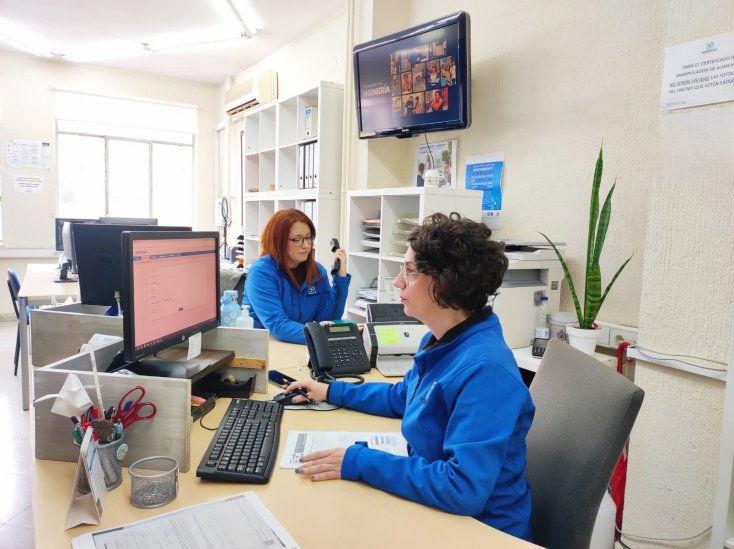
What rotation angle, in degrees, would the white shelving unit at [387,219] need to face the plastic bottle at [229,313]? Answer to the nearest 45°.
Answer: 0° — it already faces it

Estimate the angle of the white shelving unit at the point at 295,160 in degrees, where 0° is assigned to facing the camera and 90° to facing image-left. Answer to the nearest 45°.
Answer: approximately 45°

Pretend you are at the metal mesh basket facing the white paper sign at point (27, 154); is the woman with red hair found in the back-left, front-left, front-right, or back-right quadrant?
front-right

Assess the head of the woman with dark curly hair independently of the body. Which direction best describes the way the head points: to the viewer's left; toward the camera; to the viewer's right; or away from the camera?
to the viewer's left

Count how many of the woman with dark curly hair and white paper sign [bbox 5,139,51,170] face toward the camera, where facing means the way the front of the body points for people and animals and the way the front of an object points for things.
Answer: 1

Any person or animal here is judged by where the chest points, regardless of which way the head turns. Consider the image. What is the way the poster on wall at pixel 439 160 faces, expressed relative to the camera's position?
facing the viewer and to the left of the viewer

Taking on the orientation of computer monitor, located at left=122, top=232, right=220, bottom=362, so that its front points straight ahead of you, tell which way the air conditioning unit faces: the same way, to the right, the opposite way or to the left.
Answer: to the right

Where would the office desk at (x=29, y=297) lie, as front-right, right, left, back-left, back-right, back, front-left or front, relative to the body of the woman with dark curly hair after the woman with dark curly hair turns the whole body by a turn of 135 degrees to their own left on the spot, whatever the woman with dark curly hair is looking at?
back

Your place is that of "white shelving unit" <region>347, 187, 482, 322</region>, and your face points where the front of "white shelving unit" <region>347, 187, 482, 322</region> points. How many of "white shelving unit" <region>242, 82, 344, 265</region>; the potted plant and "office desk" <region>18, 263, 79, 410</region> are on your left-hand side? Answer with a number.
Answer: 1

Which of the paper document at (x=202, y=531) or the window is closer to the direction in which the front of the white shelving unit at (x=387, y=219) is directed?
the paper document

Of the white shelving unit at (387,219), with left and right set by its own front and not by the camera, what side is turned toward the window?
right

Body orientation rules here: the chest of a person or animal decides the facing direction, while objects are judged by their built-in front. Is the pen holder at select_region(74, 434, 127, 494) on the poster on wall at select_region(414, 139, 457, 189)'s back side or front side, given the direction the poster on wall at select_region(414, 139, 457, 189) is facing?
on the front side

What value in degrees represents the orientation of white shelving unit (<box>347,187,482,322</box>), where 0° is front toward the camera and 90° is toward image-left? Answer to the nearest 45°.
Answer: approximately 45°

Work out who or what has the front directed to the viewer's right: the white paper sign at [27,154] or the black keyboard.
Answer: the black keyboard

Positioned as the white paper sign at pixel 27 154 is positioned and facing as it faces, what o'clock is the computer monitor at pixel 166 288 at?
The computer monitor is roughly at 12 o'clock from the white paper sign.

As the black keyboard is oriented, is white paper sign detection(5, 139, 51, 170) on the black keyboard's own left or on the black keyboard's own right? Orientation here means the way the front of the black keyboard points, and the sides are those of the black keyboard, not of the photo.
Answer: on the black keyboard's own left

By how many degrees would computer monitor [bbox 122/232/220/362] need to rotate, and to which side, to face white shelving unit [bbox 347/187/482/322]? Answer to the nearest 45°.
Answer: approximately 90° to its left
